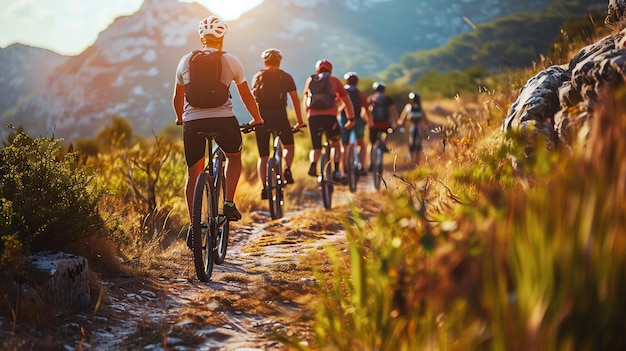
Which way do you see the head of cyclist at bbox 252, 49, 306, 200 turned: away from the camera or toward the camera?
away from the camera

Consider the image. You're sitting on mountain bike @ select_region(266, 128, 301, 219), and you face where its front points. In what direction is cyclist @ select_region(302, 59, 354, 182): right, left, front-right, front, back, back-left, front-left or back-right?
front-right

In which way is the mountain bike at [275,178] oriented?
away from the camera

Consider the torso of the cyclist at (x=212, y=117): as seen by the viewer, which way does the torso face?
away from the camera

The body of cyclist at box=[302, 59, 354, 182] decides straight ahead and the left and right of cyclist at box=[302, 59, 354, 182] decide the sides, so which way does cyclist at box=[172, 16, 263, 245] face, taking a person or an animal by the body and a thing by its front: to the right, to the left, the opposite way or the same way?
the same way

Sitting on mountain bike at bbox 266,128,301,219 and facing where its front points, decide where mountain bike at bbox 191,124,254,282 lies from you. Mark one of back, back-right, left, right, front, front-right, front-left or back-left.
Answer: back

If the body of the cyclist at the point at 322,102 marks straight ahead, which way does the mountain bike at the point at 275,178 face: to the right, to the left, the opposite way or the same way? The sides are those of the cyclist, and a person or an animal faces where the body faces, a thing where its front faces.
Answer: the same way

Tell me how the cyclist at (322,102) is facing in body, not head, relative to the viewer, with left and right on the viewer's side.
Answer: facing away from the viewer

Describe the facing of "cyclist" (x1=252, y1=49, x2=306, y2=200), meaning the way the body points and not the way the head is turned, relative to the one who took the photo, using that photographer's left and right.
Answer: facing away from the viewer

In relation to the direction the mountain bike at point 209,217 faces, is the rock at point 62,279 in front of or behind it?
behind

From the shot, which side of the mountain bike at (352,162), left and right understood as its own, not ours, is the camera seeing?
back

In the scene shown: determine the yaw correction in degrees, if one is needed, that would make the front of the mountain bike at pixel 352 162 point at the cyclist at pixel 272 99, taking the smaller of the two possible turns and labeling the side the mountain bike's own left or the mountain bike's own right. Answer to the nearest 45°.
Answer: approximately 180°

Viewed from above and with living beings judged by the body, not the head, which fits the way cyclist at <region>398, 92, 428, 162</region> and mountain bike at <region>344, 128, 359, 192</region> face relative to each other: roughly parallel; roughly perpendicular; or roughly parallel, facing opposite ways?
roughly parallel

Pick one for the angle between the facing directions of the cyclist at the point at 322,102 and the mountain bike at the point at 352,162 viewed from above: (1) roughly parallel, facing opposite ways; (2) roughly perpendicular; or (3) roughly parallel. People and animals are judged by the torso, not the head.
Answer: roughly parallel

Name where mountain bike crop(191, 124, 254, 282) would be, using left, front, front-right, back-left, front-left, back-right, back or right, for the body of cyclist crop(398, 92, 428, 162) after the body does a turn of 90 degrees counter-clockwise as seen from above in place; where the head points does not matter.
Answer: left

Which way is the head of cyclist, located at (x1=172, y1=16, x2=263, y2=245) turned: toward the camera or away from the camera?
away from the camera

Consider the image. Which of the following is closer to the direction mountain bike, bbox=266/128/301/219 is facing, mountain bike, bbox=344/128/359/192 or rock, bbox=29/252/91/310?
the mountain bike

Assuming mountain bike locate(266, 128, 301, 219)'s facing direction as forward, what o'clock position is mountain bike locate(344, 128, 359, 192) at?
mountain bike locate(344, 128, 359, 192) is roughly at 1 o'clock from mountain bike locate(266, 128, 301, 219).

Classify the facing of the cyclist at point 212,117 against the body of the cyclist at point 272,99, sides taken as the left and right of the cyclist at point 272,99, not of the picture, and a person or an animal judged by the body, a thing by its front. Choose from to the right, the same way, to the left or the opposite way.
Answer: the same way

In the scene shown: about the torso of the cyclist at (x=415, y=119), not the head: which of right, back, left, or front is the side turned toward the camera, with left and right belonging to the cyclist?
back

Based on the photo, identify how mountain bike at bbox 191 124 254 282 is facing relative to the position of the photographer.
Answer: facing away from the viewer

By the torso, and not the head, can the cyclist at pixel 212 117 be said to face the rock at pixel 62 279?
no

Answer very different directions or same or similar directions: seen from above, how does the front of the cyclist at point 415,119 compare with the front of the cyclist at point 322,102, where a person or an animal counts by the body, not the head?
same or similar directions

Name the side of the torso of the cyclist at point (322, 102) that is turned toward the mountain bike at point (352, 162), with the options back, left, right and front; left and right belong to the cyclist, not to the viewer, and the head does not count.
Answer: front
